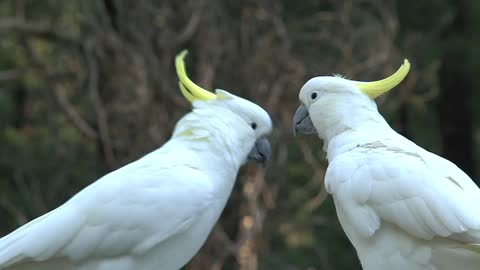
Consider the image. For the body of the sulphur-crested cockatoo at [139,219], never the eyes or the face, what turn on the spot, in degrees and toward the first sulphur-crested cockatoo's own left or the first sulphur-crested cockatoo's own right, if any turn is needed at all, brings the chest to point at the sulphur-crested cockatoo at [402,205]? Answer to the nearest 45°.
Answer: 0° — it already faces it

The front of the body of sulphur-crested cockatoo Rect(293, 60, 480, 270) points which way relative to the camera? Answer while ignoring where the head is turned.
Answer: to the viewer's left

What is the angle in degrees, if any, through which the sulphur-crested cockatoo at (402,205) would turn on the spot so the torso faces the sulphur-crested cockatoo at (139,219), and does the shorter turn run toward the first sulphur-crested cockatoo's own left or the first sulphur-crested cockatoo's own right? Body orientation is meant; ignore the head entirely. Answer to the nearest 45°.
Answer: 0° — it already faces it

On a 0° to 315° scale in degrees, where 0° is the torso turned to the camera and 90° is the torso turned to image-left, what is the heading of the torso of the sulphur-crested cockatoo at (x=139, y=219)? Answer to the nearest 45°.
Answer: approximately 270°

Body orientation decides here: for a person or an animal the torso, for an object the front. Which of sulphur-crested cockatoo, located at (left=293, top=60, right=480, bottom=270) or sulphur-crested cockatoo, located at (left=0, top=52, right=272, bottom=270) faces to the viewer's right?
sulphur-crested cockatoo, located at (left=0, top=52, right=272, bottom=270)

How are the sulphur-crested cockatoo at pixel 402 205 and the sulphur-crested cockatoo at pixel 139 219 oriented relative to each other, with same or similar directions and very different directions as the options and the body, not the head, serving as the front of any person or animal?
very different directions

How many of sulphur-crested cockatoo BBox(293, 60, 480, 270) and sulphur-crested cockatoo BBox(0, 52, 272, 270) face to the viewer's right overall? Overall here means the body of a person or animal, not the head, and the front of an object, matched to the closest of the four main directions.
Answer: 1
